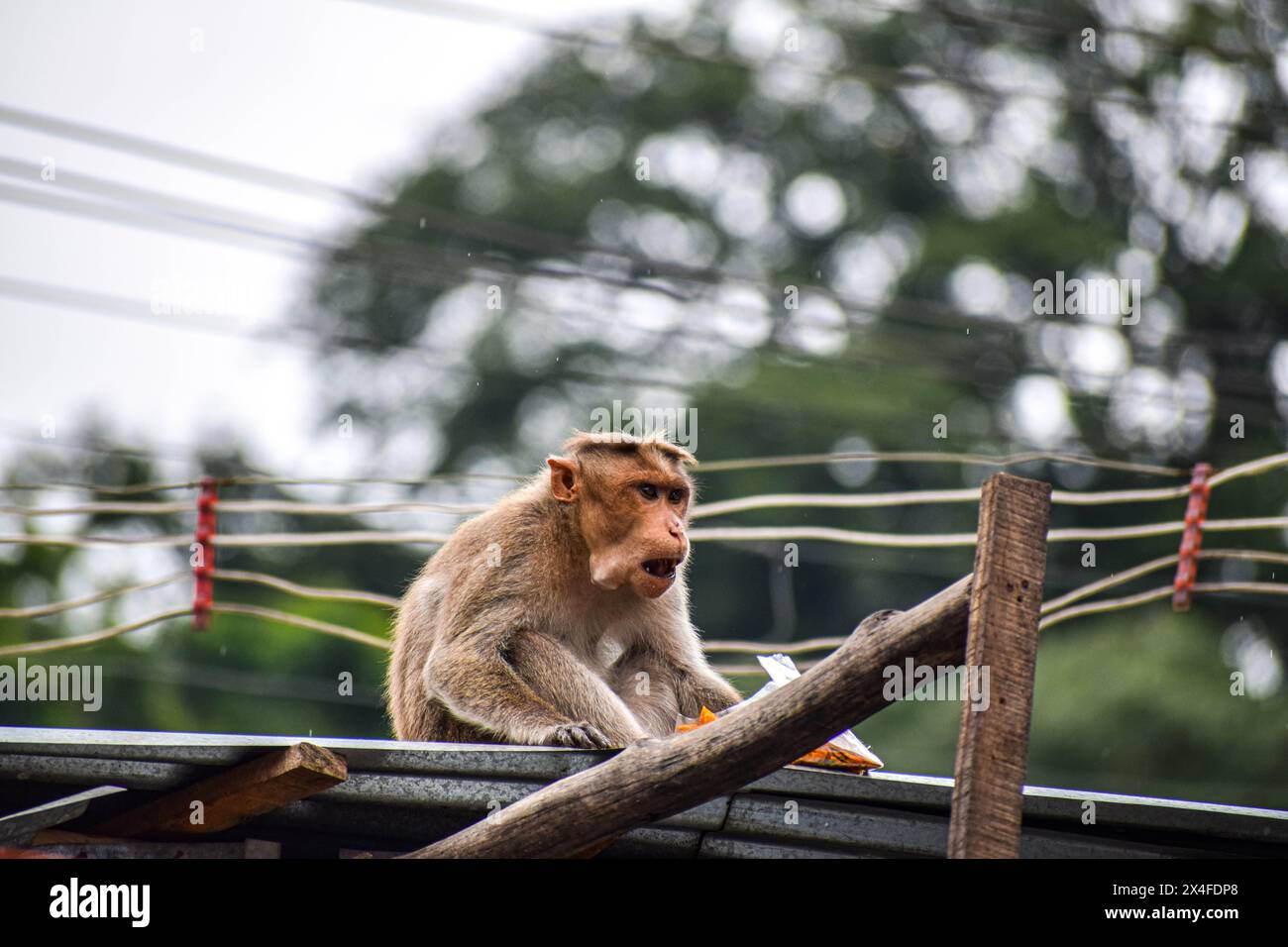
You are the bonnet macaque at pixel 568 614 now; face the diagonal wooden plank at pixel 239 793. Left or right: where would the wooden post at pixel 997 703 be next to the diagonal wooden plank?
left

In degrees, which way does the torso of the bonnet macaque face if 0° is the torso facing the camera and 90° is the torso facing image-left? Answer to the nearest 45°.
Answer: approximately 315°

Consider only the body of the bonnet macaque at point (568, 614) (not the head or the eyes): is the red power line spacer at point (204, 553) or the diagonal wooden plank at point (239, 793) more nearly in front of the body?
the diagonal wooden plank

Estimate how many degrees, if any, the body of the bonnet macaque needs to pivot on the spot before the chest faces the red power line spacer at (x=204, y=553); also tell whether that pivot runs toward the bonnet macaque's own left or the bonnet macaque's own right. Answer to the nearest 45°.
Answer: approximately 180°

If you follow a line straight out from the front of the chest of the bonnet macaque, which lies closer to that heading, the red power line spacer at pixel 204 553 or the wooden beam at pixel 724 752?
the wooden beam

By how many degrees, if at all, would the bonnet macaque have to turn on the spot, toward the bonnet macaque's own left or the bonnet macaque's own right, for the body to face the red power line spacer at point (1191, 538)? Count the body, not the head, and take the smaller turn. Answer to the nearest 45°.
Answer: approximately 90° to the bonnet macaque's own left
